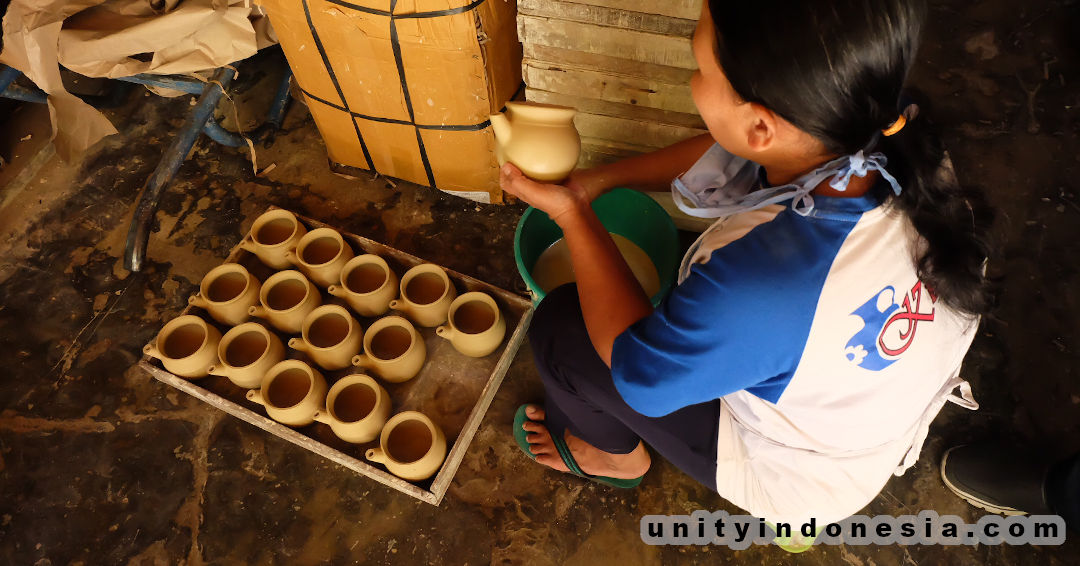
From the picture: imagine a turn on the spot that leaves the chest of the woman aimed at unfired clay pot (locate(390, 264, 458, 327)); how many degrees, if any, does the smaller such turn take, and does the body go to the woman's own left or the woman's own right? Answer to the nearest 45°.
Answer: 0° — they already face it

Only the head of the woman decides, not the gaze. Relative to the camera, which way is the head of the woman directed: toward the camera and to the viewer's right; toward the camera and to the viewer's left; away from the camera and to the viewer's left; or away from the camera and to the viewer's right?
away from the camera and to the viewer's left

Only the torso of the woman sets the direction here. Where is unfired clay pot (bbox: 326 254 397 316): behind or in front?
in front

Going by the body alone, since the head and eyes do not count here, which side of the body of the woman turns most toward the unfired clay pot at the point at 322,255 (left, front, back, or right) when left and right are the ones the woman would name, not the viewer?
front

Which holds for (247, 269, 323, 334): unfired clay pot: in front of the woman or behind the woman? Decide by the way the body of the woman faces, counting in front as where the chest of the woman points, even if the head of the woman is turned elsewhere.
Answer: in front

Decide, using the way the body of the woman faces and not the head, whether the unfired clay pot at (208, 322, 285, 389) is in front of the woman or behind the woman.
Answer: in front

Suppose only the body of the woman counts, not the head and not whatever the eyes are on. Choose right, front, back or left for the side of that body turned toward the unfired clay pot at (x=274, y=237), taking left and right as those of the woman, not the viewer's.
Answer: front

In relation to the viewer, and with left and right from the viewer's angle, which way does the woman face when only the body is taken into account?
facing away from the viewer and to the left of the viewer
